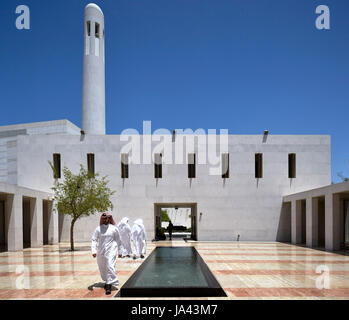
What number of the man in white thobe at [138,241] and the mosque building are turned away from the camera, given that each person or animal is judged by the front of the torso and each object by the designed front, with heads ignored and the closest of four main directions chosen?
1

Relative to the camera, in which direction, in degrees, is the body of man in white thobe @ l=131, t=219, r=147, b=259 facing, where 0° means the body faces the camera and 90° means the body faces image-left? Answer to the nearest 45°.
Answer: approximately 180°

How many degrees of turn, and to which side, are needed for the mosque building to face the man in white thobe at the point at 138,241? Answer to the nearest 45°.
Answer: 0° — it already faces them

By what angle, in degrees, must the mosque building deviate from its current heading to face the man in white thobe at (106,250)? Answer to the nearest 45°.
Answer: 0° — it already faces them

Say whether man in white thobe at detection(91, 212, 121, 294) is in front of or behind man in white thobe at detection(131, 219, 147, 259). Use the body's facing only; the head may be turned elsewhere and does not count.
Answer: behind

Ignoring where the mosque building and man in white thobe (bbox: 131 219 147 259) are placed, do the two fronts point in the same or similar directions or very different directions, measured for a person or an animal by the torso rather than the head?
very different directions
